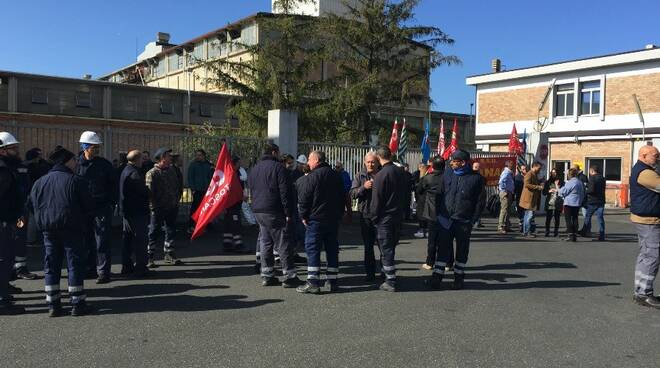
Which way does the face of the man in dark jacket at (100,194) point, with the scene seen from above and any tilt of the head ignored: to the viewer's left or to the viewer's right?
to the viewer's right

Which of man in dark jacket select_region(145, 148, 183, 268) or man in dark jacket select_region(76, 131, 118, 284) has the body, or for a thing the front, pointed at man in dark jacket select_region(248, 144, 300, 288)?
man in dark jacket select_region(145, 148, 183, 268)

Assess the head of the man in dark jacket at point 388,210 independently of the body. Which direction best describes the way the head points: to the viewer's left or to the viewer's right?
to the viewer's left

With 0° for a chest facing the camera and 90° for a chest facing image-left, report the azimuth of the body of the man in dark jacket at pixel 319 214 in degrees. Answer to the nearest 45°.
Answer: approximately 135°

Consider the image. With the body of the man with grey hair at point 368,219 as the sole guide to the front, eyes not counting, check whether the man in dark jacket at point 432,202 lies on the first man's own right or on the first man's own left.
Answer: on the first man's own left

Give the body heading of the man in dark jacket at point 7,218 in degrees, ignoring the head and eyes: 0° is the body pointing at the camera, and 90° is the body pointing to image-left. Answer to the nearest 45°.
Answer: approximately 270°
